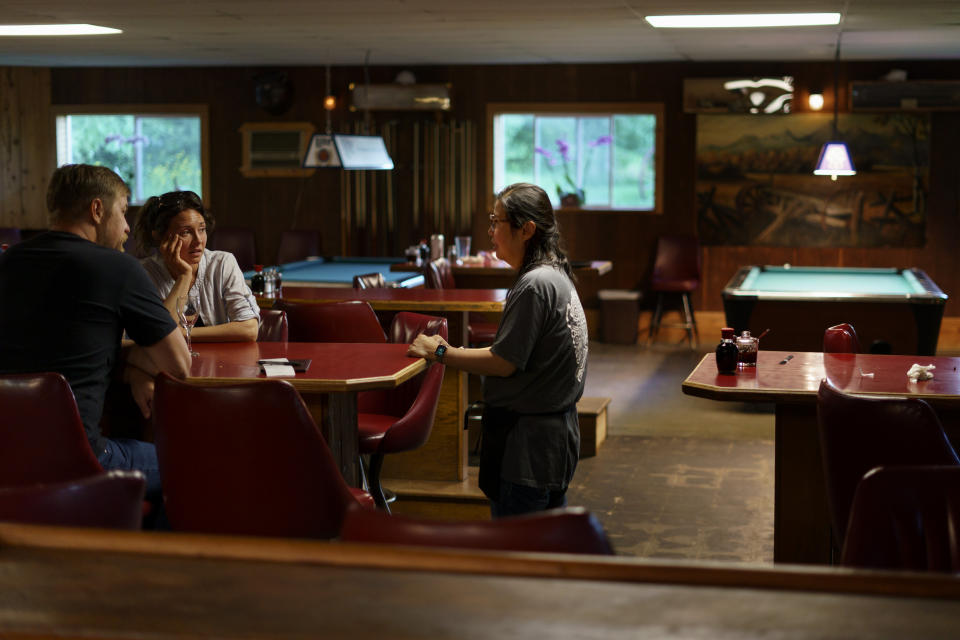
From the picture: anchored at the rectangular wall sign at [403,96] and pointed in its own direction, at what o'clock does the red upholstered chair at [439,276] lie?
The red upholstered chair is roughly at 12 o'clock from the rectangular wall sign.

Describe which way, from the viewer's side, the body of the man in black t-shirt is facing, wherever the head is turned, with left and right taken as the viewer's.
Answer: facing away from the viewer and to the right of the viewer

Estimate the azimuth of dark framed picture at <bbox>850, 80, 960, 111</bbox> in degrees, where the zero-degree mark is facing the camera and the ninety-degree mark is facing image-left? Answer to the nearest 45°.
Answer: approximately 0°

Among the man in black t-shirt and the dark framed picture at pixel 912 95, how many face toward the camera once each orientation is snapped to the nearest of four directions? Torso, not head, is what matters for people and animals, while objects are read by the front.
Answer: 1

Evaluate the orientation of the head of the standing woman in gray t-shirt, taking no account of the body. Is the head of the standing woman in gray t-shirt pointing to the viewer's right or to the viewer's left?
to the viewer's left

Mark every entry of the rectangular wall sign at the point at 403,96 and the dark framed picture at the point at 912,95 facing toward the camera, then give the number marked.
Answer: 2

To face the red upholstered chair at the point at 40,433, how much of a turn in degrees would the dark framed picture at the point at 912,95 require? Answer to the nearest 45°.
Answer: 0° — it already faces it

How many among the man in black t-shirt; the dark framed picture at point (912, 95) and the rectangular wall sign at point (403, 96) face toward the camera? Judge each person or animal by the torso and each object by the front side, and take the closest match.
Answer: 2

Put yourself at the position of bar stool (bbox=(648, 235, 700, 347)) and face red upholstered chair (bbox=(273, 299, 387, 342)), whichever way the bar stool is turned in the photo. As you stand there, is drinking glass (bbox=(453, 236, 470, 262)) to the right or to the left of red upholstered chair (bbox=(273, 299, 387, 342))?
right
